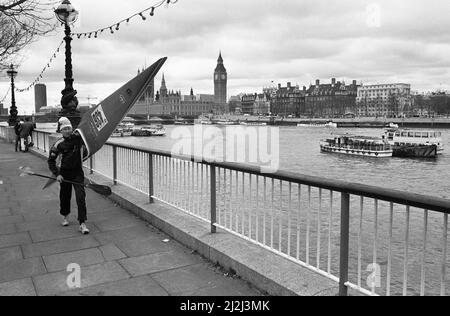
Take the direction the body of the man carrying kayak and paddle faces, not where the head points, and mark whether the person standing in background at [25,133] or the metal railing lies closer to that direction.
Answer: the metal railing

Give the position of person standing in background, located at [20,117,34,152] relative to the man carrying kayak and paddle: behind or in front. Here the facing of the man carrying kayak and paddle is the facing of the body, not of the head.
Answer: behind

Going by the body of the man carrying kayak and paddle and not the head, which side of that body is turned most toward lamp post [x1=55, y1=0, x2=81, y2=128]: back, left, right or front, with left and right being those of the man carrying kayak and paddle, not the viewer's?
back

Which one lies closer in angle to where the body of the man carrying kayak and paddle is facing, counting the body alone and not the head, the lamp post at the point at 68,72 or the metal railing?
the metal railing

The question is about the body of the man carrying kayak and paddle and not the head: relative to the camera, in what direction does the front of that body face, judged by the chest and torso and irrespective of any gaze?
toward the camera

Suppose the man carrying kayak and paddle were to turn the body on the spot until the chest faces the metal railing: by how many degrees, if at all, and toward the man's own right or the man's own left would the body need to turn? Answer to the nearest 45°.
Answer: approximately 90° to the man's own left
